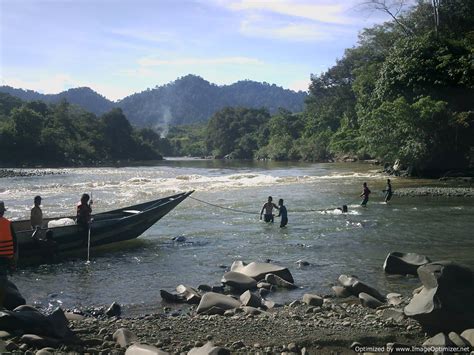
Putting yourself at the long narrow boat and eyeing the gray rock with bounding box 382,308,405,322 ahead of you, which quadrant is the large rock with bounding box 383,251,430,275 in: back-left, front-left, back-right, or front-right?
front-left

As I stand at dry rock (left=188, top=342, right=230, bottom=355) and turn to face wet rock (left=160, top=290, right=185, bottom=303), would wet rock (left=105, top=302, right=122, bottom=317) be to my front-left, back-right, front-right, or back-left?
front-left

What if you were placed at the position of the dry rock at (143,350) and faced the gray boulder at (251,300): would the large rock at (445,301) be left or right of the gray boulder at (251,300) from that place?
right
